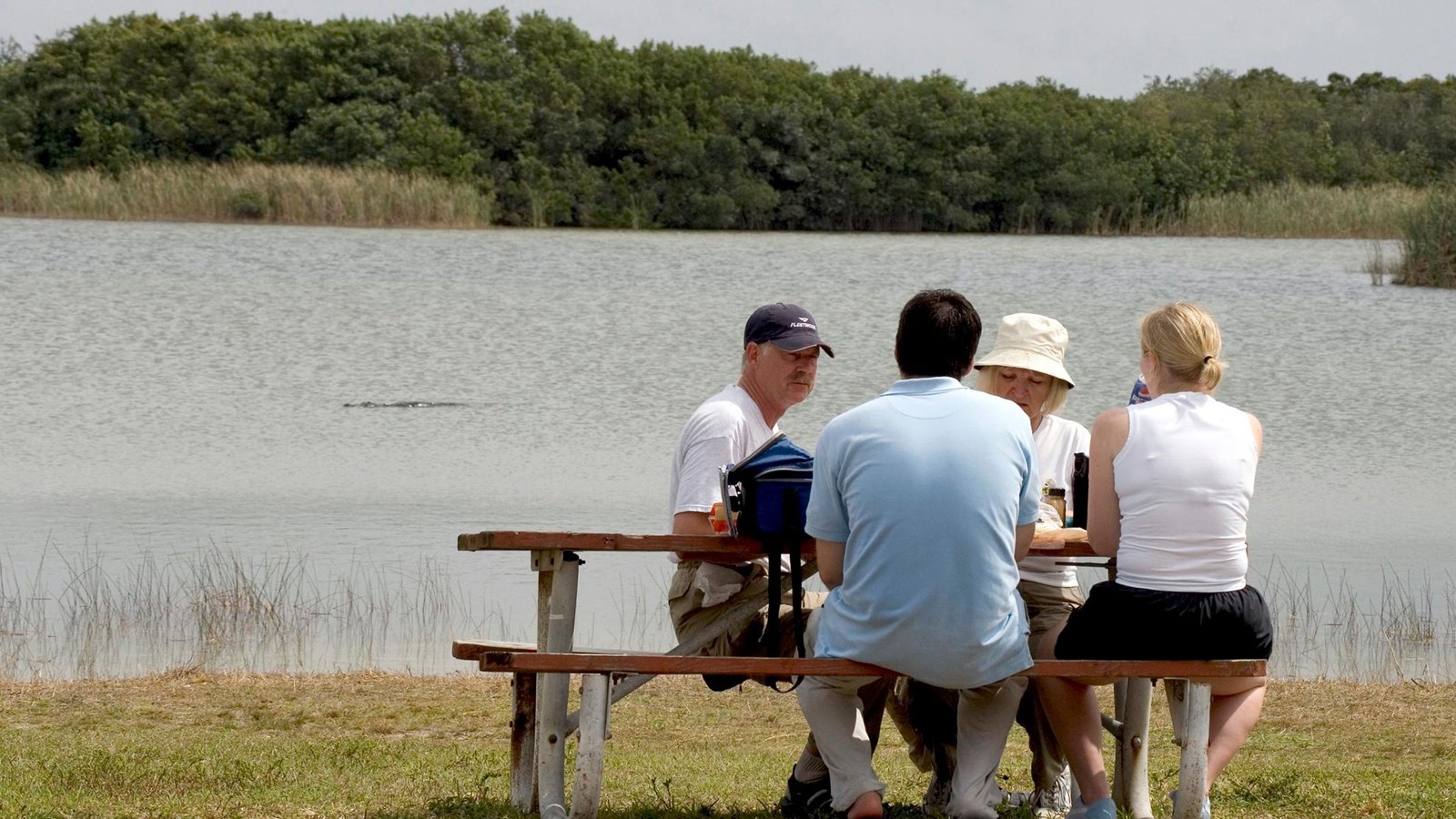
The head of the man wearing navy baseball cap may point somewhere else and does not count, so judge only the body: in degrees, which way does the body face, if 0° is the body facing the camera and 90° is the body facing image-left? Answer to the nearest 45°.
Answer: approximately 315°

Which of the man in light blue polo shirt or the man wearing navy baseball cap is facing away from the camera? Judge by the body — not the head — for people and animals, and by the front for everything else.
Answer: the man in light blue polo shirt

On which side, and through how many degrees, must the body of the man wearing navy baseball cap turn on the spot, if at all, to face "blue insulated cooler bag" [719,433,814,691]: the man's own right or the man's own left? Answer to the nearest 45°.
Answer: approximately 45° to the man's own right

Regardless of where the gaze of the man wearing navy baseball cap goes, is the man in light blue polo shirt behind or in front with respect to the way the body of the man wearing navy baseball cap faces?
in front

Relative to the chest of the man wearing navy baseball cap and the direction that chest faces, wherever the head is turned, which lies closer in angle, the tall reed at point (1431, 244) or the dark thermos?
the dark thermos

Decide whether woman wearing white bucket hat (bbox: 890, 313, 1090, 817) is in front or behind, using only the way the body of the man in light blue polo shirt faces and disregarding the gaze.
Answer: in front

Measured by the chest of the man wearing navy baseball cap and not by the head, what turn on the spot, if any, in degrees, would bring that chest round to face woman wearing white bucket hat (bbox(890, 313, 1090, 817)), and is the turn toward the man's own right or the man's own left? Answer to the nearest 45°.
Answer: approximately 45° to the man's own left

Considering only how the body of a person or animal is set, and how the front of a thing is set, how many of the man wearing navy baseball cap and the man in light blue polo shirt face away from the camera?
1

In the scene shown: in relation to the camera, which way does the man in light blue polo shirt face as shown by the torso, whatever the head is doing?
away from the camera
